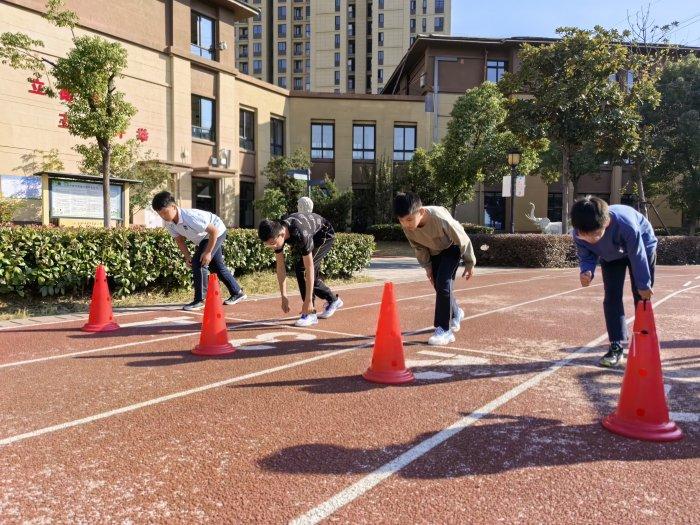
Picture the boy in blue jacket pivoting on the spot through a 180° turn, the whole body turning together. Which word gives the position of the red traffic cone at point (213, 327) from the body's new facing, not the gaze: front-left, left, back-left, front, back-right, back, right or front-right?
back-left

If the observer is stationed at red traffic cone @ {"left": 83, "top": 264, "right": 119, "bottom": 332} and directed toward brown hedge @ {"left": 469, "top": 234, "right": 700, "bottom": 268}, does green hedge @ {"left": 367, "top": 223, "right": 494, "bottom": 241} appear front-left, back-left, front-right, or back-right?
front-left

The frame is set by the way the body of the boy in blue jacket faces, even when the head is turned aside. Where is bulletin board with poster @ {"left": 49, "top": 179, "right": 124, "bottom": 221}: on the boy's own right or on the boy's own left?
on the boy's own right

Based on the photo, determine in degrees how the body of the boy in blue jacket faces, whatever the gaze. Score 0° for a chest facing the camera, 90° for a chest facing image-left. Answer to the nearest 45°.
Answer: approximately 45°

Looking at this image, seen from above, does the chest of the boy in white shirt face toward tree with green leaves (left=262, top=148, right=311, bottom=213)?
no

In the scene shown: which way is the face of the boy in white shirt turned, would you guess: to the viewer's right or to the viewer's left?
to the viewer's left

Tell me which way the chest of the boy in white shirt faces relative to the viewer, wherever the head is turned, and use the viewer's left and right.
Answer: facing the viewer and to the left of the viewer

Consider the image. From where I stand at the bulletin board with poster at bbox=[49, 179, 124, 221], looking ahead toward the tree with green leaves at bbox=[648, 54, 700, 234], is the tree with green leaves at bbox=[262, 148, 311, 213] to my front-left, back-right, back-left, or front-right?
front-left

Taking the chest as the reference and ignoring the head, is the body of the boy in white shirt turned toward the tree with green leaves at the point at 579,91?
no

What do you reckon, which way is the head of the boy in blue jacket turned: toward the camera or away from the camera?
toward the camera

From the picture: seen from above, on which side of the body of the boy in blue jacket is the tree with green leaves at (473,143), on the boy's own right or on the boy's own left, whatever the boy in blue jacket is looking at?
on the boy's own right

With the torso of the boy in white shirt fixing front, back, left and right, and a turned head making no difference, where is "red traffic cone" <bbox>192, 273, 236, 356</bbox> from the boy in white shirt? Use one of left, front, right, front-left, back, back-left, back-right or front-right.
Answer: front-left

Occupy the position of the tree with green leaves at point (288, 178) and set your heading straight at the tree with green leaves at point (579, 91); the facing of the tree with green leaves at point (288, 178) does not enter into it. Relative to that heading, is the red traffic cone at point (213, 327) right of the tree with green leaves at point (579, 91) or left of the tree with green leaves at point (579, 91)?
right

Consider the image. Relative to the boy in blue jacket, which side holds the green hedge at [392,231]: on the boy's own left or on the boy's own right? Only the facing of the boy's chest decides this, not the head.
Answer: on the boy's own right

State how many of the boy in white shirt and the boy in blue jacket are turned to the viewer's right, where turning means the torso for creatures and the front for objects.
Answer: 0
